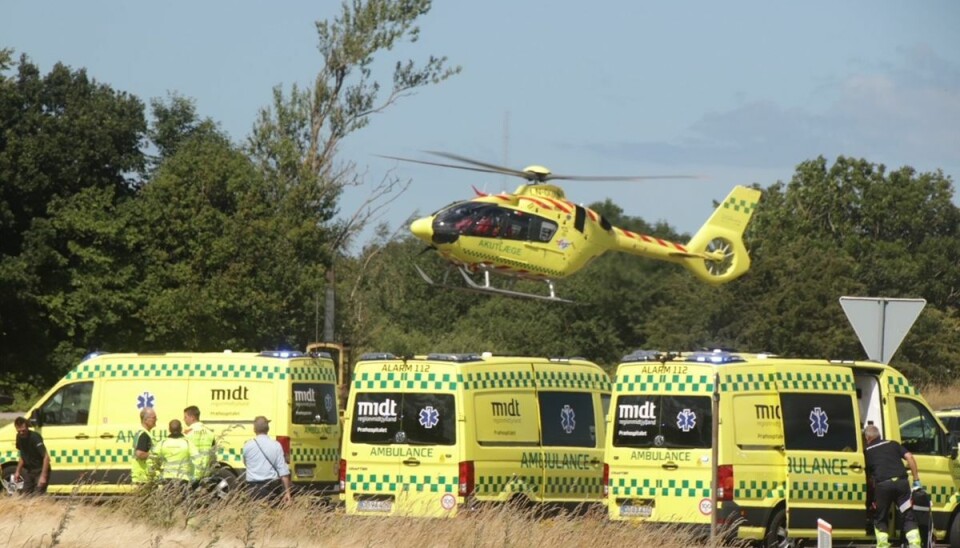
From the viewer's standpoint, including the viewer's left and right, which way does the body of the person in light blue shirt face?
facing away from the viewer

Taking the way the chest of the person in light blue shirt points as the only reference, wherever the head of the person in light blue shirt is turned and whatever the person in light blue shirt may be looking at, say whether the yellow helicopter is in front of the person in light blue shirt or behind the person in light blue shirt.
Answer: in front

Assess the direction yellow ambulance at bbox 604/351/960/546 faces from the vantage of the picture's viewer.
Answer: facing away from the viewer and to the right of the viewer

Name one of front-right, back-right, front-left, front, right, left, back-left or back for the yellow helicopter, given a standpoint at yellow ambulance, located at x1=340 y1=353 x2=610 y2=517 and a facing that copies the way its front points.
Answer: front-left

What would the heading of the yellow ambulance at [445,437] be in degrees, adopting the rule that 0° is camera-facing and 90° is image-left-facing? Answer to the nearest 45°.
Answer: approximately 225°

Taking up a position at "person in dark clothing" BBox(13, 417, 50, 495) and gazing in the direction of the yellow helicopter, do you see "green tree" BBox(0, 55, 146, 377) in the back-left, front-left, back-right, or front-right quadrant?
front-left

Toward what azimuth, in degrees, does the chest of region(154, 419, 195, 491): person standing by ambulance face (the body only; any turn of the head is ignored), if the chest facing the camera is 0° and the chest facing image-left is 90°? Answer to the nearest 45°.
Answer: approximately 180°

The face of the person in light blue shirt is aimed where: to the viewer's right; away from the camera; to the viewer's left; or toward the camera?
away from the camera

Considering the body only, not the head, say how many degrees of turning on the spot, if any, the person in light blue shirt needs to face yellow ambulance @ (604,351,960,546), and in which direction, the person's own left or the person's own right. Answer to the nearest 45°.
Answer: approximately 90° to the person's own right

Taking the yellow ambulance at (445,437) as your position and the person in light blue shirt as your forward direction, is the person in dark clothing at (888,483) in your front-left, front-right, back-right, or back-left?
back-left

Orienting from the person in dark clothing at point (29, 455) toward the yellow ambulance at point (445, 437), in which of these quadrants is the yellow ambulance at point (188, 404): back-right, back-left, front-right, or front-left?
front-left

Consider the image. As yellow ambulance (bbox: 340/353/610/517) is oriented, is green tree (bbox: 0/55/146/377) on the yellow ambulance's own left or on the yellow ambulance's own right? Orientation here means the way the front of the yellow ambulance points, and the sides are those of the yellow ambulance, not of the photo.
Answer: on the yellow ambulance's own left

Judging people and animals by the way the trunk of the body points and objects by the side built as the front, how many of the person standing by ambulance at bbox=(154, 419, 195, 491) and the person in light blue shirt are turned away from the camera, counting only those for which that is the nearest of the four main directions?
2

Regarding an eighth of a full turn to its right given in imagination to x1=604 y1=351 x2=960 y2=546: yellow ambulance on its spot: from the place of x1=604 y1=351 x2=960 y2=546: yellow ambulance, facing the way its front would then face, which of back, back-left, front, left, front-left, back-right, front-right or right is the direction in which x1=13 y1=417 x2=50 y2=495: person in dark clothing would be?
back
